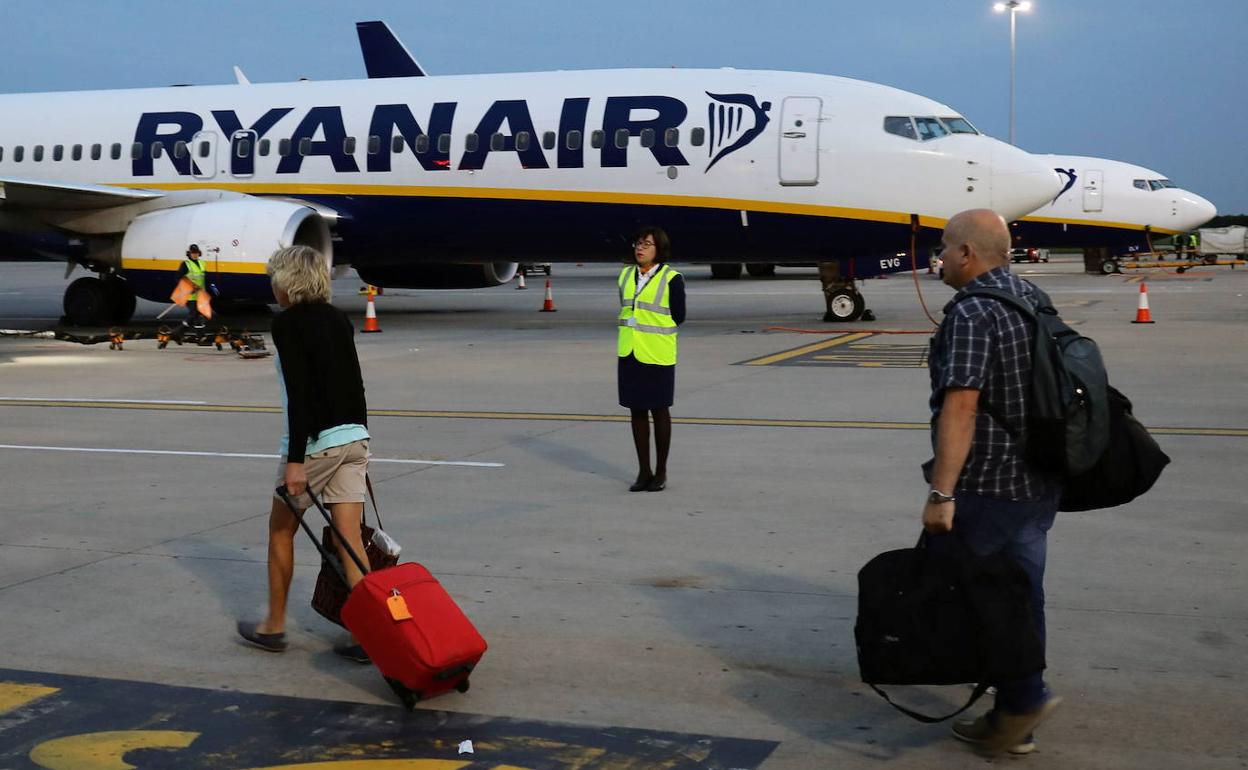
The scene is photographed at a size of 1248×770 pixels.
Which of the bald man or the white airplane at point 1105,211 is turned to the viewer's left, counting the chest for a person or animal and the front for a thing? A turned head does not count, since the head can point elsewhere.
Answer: the bald man

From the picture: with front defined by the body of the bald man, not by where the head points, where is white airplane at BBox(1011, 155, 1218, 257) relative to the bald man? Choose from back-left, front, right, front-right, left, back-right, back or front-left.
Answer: right

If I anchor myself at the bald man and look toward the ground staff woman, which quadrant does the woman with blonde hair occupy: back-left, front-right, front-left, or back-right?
front-left

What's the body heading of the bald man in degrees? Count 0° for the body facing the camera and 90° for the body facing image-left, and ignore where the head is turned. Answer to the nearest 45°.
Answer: approximately 90°

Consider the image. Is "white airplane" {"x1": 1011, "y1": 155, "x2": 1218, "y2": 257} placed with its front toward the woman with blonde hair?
no

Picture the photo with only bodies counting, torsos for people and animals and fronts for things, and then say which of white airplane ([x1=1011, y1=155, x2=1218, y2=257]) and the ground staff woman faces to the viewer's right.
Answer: the white airplane

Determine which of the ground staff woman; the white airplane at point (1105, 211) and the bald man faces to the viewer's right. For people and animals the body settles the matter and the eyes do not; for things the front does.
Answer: the white airplane

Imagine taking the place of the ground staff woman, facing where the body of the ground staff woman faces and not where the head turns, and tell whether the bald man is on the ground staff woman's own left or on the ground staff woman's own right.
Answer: on the ground staff woman's own left

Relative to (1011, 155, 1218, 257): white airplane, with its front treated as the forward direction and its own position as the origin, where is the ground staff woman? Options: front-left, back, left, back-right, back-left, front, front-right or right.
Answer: right

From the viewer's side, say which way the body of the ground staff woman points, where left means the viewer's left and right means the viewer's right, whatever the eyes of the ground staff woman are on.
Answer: facing the viewer and to the left of the viewer

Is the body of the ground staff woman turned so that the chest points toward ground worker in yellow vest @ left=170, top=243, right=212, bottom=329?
no

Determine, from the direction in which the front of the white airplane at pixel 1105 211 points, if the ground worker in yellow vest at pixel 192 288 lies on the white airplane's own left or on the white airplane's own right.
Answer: on the white airplane's own right

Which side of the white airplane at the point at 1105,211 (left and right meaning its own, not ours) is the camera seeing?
right

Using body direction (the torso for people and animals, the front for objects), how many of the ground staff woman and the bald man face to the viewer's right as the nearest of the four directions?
0

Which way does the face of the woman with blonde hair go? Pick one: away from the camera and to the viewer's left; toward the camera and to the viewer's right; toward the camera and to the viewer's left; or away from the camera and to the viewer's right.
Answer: away from the camera and to the viewer's left
